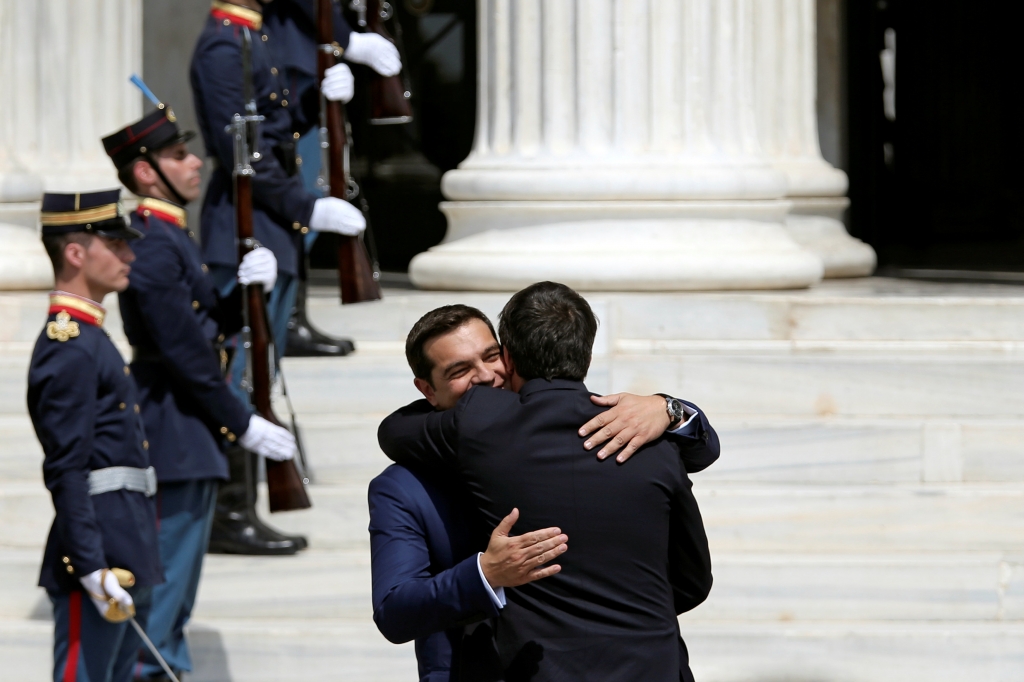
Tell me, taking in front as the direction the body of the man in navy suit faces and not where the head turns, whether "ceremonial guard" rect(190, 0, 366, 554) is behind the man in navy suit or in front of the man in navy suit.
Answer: behind

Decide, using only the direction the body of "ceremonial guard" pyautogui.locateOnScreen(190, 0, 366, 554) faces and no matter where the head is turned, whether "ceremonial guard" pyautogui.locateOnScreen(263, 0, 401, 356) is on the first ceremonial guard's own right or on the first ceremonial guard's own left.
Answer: on the first ceremonial guard's own left

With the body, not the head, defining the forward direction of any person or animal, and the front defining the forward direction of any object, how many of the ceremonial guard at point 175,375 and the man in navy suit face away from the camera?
0

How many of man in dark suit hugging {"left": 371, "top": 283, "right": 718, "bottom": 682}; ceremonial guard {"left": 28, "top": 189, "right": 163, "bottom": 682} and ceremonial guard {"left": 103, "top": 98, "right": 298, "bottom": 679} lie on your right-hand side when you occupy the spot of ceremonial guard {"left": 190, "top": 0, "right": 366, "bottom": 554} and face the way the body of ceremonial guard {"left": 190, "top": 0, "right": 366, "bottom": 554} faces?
3

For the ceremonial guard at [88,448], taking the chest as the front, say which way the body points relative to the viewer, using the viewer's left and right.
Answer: facing to the right of the viewer

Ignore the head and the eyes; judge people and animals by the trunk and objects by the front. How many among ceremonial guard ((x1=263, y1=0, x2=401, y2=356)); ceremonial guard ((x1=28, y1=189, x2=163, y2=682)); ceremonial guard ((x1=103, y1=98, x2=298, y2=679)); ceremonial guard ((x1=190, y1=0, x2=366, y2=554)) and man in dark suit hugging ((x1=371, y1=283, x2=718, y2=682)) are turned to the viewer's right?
4

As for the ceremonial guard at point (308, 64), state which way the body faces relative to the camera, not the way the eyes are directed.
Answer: to the viewer's right

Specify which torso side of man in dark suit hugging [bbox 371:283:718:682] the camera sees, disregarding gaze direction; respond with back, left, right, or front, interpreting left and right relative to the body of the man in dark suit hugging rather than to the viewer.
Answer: back

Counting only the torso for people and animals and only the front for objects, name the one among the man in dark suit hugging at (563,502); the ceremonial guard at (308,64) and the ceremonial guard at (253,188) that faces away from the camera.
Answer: the man in dark suit hugging

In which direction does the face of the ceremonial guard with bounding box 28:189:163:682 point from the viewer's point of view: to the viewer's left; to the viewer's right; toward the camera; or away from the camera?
to the viewer's right

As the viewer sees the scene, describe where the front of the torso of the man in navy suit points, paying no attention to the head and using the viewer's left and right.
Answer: facing the viewer and to the right of the viewer

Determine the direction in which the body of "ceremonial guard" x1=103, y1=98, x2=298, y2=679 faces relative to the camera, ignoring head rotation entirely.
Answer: to the viewer's right

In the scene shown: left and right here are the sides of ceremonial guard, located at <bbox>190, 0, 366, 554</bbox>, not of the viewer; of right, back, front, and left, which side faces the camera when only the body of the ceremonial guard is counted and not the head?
right

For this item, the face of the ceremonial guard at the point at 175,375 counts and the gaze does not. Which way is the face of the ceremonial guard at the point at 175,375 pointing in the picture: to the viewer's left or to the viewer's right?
to the viewer's right
